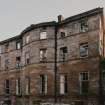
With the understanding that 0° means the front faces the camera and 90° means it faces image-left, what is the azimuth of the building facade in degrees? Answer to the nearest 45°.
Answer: approximately 45°
